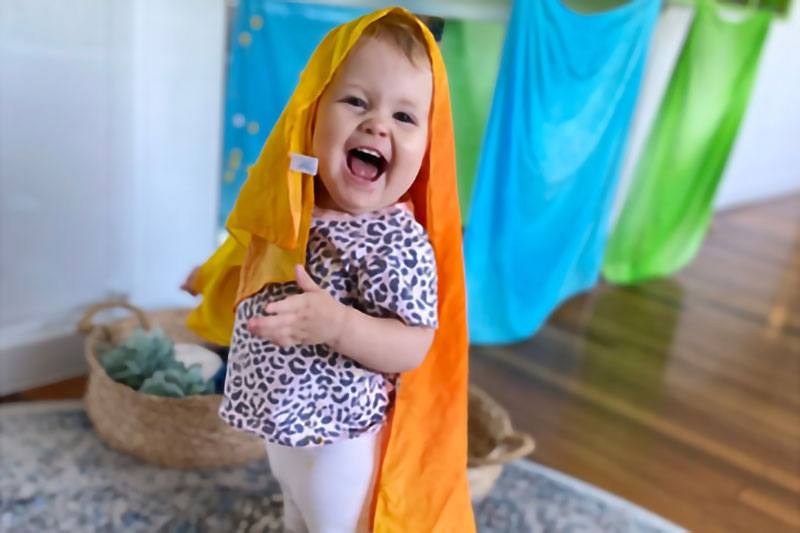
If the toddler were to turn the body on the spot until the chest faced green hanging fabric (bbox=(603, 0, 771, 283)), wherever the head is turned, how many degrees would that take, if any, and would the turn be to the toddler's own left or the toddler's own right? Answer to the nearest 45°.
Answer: approximately 180°

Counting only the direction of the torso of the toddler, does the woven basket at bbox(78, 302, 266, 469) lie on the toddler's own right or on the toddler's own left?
on the toddler's own right

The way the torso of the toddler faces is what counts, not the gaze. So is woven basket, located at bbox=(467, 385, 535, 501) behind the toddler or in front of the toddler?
behind

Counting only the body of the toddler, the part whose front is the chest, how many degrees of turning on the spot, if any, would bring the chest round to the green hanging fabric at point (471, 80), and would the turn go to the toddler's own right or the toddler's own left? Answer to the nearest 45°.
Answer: approximately 135° to the toddler's own right

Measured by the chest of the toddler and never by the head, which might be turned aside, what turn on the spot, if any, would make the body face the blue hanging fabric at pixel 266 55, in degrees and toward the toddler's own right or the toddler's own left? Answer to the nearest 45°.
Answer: approximately 135° to the toddler's own right

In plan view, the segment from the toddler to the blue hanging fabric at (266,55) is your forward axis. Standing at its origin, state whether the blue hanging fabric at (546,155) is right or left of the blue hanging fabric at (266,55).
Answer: right

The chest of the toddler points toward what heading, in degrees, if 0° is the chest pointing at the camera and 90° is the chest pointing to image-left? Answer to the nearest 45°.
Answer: approximately 45°

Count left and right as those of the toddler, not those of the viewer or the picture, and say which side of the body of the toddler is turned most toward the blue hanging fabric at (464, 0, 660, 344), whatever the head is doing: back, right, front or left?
back
